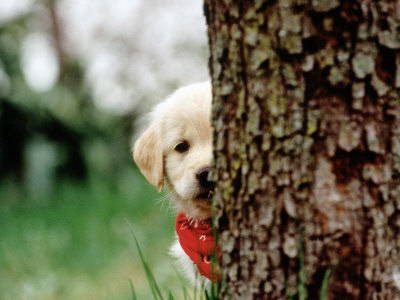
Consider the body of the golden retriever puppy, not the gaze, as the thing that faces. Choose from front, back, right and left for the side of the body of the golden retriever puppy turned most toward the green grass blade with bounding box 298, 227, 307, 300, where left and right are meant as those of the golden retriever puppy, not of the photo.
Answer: front

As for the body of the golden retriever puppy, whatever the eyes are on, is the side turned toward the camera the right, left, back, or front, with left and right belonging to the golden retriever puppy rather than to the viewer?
front

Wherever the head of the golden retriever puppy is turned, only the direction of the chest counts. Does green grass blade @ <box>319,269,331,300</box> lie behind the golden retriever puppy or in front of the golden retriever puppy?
in front

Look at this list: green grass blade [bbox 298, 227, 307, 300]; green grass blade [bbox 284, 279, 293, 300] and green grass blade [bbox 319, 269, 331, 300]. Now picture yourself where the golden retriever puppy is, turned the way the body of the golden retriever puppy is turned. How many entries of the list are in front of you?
3

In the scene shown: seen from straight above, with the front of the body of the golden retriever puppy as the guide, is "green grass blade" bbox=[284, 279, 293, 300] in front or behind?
in front
